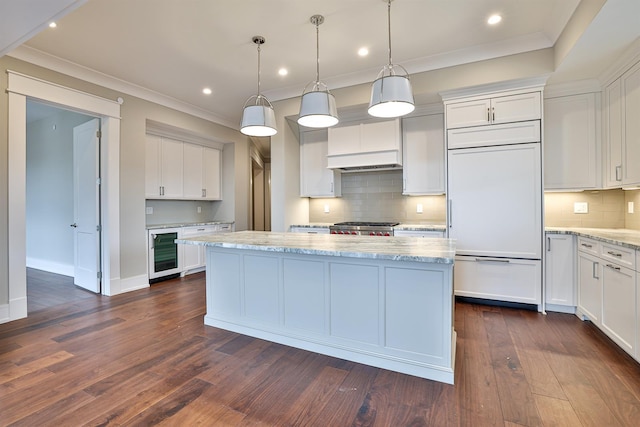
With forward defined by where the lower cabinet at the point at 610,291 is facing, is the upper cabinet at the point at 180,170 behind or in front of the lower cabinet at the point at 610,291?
in front

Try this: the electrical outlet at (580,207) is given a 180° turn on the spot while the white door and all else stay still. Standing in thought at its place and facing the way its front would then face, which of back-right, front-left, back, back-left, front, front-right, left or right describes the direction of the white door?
back-left

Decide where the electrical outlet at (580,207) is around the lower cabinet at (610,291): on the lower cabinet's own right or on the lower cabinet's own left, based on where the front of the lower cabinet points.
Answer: on the lower cabinet's own right

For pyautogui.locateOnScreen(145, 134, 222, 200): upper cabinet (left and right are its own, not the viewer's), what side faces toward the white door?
right

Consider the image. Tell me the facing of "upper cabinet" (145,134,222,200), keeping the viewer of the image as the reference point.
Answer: facing the viewer and to the right of the viewer

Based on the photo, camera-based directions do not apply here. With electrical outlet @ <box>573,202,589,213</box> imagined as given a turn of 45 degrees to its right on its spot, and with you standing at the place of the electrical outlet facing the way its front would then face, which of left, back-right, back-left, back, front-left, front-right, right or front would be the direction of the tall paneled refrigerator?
front

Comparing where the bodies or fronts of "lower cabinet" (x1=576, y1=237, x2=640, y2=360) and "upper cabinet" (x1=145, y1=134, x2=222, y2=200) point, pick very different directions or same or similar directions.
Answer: very different directions

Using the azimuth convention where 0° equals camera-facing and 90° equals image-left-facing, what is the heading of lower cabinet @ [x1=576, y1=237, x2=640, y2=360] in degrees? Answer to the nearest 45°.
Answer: approximately 45°

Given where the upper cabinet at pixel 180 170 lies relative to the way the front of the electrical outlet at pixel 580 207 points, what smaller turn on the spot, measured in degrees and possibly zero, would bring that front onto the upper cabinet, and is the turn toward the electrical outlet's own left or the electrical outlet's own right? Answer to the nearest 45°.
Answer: approximately 45° to the electrical outlet's own right

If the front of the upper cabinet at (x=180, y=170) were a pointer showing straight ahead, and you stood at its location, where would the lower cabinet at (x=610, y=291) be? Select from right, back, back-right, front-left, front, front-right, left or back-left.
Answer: front

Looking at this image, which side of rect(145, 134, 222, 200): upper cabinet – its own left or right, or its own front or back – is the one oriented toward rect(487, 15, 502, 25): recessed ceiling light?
front
